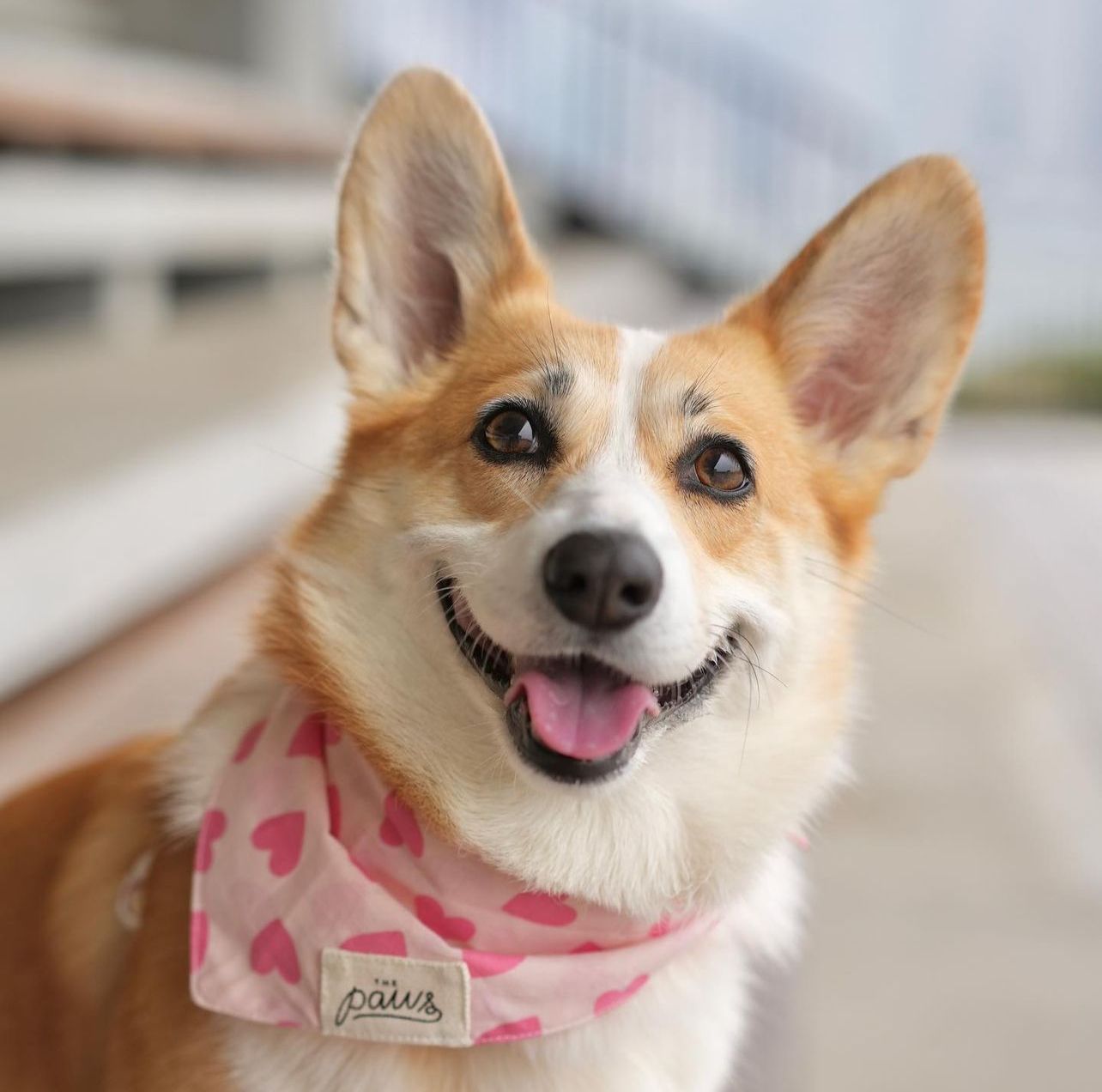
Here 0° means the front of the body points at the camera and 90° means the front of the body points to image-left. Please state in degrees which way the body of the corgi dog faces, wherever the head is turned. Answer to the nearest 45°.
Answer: approximately 315°
